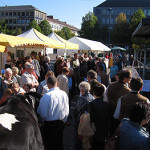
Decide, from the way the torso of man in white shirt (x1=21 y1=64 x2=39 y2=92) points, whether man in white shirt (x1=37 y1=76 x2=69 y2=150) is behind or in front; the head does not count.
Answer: in front

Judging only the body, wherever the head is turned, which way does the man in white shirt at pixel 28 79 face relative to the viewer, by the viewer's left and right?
facing the viewer and to the right of the viewer

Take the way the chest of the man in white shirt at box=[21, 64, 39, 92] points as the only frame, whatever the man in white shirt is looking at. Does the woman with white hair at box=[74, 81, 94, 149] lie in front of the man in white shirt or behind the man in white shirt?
in front

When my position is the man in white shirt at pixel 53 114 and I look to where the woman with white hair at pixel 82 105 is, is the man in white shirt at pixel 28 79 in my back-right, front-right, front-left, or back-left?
back-left
